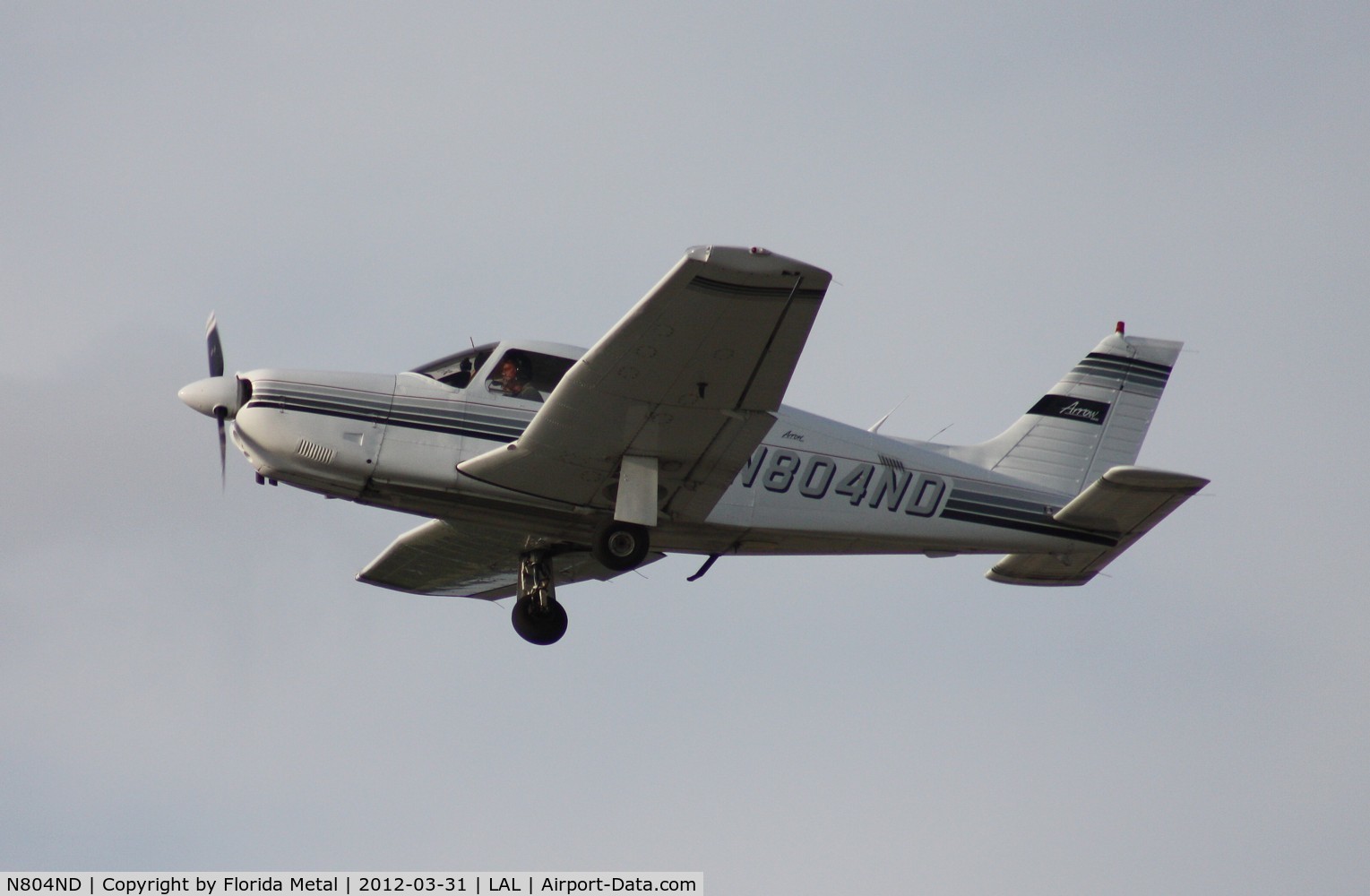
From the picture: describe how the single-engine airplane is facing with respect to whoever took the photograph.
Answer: facing to the left of the viewer
